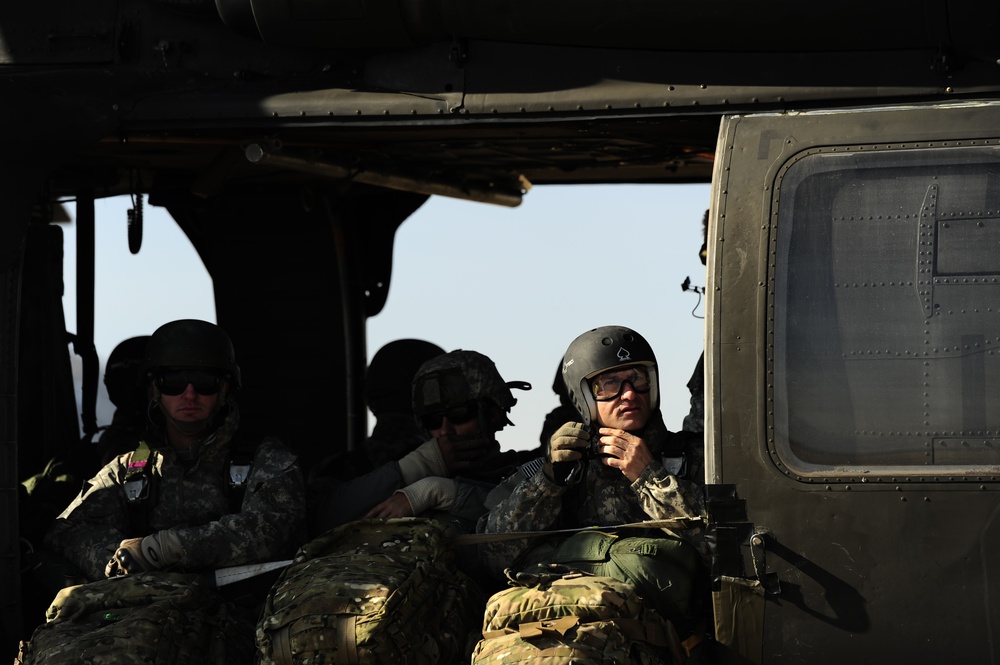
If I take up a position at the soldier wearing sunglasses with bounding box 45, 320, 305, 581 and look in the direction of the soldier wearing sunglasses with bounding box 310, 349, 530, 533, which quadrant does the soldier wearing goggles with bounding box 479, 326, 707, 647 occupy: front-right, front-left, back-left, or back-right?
front-right

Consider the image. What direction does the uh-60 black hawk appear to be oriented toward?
to the viewer's left

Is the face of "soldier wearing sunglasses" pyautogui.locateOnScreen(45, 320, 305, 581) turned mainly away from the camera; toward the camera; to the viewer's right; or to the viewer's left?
toward the camera

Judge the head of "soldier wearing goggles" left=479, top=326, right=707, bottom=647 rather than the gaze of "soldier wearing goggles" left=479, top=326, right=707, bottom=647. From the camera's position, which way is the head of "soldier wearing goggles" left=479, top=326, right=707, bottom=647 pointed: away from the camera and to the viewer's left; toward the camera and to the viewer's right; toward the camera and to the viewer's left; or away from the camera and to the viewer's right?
toward the camera and to the viewer's right

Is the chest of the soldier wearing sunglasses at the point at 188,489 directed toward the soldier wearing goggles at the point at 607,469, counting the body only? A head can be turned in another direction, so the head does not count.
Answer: no

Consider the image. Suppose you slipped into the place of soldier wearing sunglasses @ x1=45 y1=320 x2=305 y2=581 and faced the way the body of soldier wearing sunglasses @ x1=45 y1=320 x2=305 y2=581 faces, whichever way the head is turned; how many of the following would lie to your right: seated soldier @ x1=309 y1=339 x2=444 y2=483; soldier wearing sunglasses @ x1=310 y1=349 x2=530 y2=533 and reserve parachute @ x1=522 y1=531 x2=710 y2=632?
0

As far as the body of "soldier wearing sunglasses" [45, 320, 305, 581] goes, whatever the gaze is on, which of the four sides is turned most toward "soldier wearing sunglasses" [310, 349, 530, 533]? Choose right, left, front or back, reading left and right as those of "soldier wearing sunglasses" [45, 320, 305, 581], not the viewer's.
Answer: left

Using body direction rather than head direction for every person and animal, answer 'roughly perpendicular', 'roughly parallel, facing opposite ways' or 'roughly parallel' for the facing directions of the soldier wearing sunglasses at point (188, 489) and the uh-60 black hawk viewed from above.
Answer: roughly perpendicular

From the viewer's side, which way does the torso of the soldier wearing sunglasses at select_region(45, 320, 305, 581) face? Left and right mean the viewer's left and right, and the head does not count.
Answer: facing the viewer

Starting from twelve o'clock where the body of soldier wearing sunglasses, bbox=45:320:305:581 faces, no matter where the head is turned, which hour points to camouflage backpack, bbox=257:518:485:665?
The camouflage backpack is roughly at 11 o'clock from the soldier wearing sunglasses.

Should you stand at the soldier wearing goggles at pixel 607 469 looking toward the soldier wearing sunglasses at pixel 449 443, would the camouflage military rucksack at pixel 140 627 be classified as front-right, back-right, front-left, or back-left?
front-left

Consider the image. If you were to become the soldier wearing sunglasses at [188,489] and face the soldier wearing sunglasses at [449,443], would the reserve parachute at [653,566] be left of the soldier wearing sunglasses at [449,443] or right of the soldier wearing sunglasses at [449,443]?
right
